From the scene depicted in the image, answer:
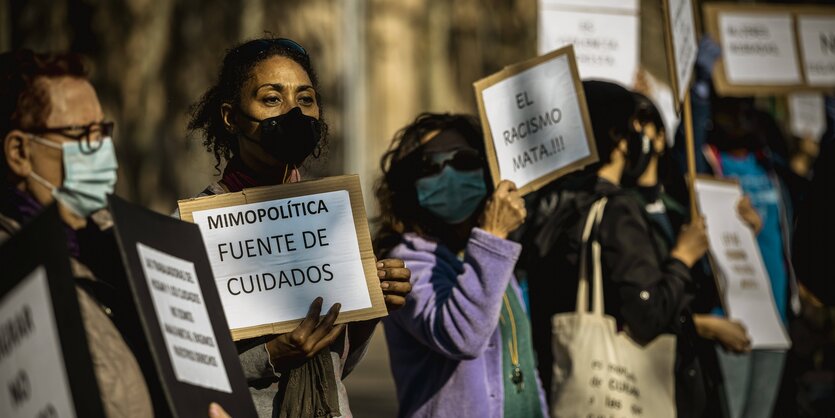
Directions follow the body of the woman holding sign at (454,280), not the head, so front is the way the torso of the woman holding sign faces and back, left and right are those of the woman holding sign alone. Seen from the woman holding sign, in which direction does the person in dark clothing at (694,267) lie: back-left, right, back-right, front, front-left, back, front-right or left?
left

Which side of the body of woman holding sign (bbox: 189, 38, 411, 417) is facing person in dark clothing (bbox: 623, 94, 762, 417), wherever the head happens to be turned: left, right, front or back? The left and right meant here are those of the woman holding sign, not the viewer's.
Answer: left

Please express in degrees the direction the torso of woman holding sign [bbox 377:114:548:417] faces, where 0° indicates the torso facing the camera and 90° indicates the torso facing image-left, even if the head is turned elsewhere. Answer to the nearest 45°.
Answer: approximately 315°

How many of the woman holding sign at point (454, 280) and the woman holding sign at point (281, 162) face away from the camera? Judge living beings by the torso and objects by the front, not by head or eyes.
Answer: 0

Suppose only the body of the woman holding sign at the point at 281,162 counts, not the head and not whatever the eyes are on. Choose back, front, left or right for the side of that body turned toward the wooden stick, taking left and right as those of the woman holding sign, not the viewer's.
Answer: left

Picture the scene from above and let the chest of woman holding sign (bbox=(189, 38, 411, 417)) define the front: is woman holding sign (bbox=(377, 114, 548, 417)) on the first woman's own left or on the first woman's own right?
on the first woman's own left

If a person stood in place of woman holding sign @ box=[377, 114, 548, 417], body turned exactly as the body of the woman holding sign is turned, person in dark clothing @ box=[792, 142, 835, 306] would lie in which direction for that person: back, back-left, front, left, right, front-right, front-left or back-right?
front-left

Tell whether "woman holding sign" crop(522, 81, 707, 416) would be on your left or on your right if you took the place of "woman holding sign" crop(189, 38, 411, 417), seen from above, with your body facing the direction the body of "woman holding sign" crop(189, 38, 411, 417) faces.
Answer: on your left

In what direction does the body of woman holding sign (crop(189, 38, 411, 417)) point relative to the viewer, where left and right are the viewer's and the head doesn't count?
facing the viewer and to the right of the viewer
